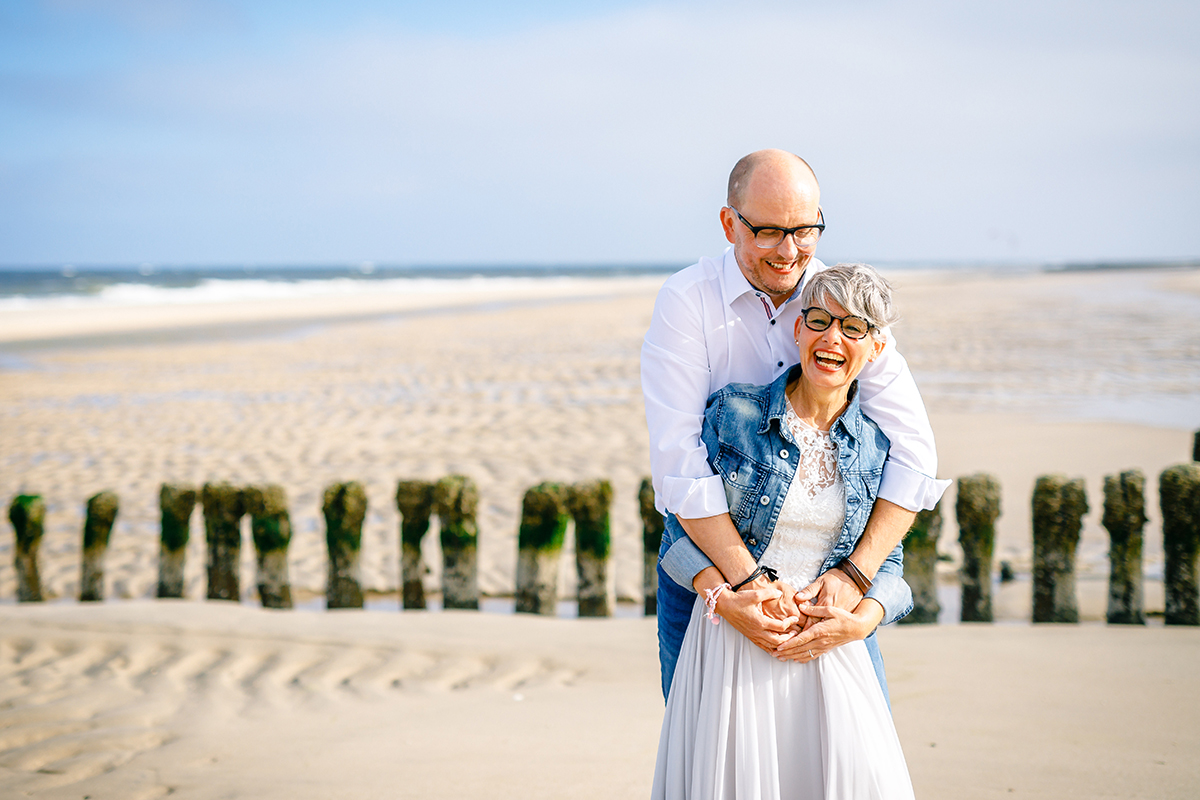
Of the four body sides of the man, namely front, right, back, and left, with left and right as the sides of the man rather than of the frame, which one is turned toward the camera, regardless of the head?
front

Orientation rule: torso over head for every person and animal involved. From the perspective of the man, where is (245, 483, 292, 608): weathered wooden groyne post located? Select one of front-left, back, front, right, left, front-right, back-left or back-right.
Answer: back-right

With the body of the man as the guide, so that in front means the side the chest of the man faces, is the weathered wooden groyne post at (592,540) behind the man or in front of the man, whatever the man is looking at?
behind

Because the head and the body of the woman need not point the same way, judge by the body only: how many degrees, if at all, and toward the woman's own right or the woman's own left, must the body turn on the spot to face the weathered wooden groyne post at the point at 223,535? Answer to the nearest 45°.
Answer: approximately 135° to the woman's own right

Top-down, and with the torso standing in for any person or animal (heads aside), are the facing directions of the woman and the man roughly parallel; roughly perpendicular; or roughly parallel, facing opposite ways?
roughly parallel

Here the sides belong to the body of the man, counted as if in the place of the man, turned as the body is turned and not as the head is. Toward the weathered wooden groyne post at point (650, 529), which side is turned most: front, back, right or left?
back

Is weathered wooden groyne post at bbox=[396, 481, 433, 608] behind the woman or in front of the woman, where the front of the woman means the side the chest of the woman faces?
behind

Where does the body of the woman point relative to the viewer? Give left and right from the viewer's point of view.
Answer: facing the viewer

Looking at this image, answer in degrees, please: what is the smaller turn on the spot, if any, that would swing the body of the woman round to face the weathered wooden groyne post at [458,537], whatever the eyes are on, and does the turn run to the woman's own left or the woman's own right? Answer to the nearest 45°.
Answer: approximately 135° to the woman's own right

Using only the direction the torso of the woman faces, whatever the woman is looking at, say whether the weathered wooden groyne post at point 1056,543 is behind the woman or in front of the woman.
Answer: behind
